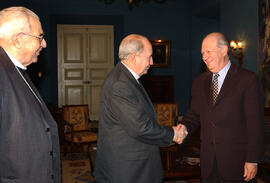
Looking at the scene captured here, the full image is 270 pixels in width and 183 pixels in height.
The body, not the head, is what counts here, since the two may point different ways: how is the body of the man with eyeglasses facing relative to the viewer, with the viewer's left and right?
facing to the right of the viewer

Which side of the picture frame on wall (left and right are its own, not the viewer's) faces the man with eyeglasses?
front

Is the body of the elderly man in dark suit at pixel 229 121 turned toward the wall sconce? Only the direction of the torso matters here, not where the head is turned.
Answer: no

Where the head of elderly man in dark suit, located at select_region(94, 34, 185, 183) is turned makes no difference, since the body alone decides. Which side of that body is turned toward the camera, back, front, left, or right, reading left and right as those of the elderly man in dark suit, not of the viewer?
right

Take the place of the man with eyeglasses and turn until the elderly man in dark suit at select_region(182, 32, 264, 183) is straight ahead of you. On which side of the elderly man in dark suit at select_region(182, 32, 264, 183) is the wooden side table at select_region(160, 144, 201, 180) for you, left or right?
left

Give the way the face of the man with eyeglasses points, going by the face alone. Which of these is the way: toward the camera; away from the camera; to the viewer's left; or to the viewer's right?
to the viewer's right

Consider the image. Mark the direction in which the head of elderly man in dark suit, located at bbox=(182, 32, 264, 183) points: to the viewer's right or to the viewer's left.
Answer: to the viewer's left

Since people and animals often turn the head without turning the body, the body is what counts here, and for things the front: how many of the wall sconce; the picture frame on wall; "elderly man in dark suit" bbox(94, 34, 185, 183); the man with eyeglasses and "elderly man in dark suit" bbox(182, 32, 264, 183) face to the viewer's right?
2

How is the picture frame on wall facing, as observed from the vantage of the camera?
facing the viewer

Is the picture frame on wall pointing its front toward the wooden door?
no

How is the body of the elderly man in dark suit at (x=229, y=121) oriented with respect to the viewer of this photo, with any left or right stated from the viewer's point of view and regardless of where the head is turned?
facing the viewer and to the left of the viewer

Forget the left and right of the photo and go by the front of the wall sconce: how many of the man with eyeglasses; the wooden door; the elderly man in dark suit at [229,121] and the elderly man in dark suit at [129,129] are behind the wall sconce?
0

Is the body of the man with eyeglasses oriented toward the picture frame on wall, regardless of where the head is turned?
no

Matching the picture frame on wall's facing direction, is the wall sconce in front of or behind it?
in front
